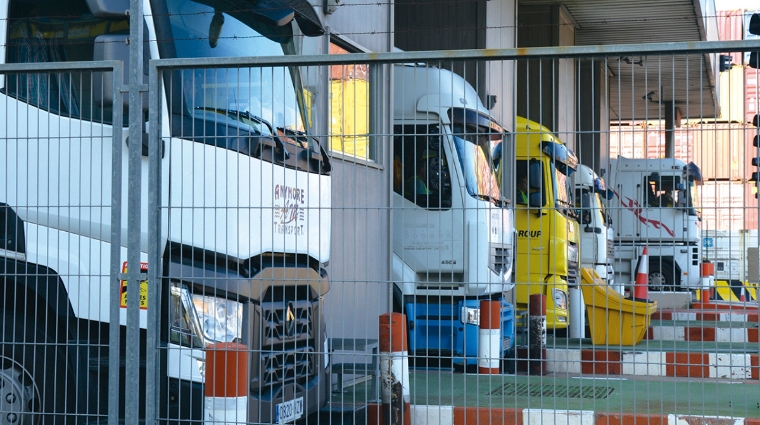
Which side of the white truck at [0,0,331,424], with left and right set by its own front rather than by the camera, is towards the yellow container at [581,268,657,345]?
left

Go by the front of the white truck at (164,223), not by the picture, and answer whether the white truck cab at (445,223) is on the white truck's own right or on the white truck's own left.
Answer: on the white truck's own left

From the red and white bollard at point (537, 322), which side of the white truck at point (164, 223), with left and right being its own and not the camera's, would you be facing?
left

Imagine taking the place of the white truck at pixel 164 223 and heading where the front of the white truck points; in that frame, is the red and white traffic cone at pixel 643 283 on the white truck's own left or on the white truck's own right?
on the white truck's own left

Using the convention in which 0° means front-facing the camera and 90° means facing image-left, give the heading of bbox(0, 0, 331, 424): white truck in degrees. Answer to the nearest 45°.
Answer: approximately 315°

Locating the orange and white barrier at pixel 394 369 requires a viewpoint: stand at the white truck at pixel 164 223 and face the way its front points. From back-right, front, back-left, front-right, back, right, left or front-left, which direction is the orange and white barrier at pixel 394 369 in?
front-left

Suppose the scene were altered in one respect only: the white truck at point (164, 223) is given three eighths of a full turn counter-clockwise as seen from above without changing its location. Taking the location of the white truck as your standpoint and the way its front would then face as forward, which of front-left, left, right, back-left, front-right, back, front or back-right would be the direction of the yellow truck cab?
front-right
